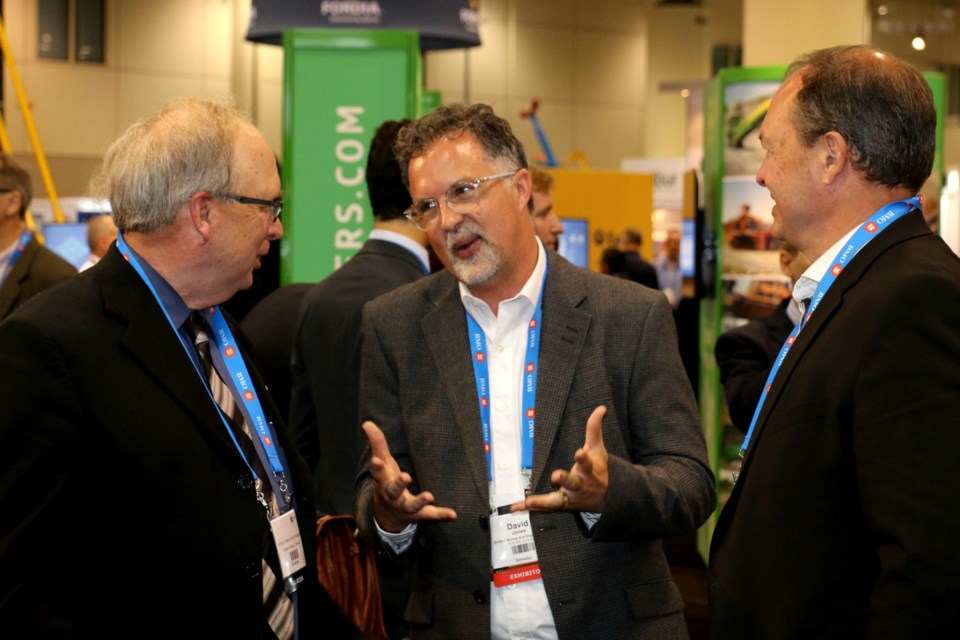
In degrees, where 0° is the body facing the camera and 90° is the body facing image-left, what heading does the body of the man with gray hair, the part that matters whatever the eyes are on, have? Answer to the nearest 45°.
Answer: approximately 315°

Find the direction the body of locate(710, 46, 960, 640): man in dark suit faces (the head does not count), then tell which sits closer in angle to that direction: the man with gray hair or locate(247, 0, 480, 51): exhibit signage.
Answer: the man with gray hair

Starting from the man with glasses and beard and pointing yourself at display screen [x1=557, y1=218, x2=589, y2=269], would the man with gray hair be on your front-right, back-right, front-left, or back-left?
back-left

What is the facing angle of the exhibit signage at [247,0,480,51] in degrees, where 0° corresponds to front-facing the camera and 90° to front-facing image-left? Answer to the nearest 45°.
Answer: approximately 0°

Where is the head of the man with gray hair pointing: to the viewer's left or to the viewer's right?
to the viewer's right

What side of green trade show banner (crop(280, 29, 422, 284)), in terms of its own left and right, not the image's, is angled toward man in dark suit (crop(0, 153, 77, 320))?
right

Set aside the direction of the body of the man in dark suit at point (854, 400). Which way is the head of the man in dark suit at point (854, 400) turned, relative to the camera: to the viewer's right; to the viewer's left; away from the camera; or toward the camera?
to the viewer's left

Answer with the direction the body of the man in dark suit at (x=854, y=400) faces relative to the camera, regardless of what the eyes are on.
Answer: to the viewer's left
